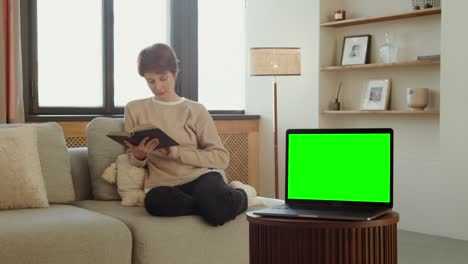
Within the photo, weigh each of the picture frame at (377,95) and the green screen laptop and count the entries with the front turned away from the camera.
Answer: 0

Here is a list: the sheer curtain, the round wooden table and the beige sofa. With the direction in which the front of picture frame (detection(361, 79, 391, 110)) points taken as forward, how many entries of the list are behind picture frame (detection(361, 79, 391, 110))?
0

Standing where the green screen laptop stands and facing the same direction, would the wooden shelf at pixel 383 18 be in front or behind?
behind

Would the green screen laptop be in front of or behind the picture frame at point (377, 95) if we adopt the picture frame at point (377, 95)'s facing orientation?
in front

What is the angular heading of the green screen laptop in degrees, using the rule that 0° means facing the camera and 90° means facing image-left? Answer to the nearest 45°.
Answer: approximately 45°

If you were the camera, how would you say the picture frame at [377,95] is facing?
facing the viewer and to the left of the viewer

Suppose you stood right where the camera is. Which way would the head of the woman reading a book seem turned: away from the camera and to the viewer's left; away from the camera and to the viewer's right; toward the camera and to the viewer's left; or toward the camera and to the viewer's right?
toward the camera and to the viewer's left

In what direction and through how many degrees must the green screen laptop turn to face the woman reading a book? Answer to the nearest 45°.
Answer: approximately 90° to its right

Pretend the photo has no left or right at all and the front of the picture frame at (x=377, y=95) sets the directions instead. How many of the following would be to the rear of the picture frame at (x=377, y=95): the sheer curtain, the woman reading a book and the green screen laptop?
0

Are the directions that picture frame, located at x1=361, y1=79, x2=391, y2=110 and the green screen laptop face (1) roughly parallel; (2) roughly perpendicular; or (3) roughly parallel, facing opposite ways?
roughly parallel
